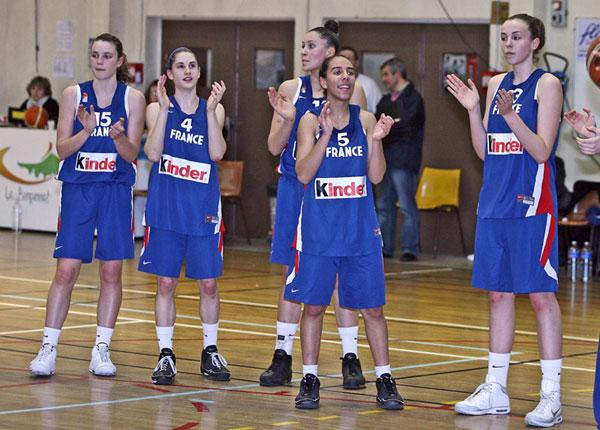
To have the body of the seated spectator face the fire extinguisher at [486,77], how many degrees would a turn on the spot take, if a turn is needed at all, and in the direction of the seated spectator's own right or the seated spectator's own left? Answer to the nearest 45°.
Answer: approximately 90° to the seated spectator's own left

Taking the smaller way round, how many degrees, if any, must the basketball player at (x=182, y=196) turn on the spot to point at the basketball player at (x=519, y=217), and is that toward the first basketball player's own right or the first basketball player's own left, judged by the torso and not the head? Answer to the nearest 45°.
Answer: approximately 45° to the first basketball player's own left

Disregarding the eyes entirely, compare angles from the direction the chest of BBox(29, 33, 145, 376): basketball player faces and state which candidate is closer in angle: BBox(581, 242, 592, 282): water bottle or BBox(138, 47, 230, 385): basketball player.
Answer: the basketball player

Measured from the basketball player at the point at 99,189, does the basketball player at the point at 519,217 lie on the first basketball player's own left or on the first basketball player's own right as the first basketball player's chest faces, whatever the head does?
on the first basketball player's own left

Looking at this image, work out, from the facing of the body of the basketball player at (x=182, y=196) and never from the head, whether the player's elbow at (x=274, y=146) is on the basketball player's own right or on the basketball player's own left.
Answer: on the basketball player's own left

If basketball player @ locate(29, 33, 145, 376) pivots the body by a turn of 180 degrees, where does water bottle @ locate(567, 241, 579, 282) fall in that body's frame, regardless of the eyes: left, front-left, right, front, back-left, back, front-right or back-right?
front-right

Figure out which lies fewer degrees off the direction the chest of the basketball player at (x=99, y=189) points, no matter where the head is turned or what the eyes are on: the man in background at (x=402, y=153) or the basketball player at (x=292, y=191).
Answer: the basketball player

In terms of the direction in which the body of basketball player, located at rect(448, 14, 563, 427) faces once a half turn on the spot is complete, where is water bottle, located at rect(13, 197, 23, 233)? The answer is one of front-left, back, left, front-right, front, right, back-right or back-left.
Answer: left

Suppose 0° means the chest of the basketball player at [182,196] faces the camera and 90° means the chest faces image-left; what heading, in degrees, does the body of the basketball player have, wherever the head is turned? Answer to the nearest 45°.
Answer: approximately 0°

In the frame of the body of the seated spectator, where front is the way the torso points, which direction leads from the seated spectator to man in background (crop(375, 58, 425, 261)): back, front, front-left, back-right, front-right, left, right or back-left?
left

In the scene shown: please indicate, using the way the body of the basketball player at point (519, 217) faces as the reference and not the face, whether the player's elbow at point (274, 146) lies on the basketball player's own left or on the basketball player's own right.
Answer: on the basketball player's own right

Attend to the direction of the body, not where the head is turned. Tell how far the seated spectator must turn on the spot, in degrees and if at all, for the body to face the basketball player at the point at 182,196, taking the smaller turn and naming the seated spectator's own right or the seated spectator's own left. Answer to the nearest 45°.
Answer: approximately 45° to the seated spectator's own left

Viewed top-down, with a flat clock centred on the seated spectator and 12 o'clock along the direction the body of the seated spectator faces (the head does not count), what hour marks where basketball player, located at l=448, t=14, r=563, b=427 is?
The basketball player is roughly at 10 o'clock from the seated spectator.
